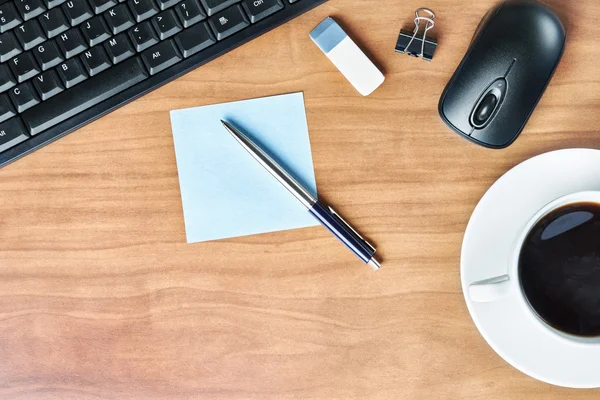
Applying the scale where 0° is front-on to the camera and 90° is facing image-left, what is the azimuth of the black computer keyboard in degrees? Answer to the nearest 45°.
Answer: approximately 315°
